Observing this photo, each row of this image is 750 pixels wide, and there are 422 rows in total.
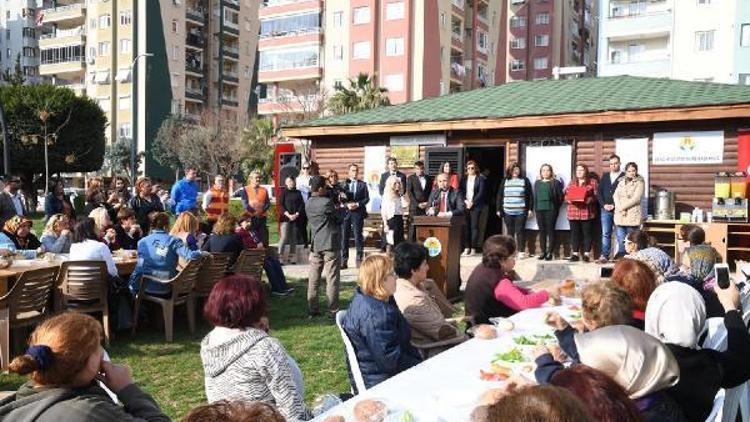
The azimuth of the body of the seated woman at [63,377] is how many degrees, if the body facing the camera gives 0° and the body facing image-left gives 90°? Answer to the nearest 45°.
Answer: approximately 225°

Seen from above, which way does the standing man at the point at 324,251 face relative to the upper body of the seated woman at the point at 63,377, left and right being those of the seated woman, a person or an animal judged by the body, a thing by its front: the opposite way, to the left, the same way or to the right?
the same way

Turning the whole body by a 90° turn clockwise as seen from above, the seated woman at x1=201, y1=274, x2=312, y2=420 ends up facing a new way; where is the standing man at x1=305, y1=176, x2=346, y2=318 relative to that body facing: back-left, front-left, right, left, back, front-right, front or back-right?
back-left

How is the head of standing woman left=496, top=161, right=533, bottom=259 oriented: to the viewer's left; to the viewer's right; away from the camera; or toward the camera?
toward the camera

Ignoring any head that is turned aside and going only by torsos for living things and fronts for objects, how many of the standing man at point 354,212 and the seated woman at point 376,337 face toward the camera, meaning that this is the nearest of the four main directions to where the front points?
1

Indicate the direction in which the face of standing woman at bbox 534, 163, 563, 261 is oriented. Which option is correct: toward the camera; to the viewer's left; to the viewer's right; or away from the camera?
toward the camera

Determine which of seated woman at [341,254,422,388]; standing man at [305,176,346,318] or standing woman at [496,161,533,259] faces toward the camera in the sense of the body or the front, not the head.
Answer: the standing woman

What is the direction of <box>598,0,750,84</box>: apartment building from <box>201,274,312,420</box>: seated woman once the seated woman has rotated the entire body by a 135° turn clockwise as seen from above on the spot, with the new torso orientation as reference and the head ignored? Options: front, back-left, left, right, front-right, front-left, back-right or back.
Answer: back-left

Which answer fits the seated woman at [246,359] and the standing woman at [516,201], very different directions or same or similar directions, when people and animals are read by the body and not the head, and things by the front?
very different directions

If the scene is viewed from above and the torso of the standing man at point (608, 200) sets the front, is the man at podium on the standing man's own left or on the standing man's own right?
on the standing man's own right

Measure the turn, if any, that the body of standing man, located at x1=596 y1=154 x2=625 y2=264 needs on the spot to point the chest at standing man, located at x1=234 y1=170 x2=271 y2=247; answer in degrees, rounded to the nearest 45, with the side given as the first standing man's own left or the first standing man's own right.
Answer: approximately 90° to the first standing man's own right

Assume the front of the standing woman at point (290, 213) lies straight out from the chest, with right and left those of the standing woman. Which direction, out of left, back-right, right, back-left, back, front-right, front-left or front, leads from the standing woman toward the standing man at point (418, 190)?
left

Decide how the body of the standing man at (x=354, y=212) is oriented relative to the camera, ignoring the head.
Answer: toward the camera

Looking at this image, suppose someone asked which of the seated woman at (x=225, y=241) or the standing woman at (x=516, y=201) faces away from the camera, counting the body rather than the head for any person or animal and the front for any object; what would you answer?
the seated woman

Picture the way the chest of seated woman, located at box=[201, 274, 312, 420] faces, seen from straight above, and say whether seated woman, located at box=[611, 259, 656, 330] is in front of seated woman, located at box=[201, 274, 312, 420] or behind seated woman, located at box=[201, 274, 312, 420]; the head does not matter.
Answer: in front

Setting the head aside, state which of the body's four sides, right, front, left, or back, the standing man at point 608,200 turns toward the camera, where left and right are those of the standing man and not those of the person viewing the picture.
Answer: front

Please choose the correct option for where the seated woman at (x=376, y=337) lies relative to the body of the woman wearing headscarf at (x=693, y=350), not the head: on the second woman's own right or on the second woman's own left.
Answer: on the second woman's own left

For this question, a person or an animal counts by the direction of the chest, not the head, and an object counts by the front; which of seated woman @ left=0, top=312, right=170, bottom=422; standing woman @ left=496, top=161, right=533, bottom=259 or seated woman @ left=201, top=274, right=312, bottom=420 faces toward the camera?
the standing woman
